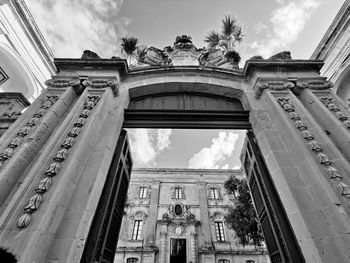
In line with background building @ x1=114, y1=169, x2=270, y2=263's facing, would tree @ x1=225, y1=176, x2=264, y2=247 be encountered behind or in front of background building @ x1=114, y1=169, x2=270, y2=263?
in front

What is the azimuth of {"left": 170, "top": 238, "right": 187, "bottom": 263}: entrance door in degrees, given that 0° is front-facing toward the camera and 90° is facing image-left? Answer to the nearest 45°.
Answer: approximately 0°

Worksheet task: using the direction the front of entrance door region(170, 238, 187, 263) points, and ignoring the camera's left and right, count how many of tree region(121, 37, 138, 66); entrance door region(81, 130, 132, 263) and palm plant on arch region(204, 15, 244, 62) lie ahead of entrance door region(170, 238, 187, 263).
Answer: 3

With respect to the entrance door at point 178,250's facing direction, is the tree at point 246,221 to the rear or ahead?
ahead

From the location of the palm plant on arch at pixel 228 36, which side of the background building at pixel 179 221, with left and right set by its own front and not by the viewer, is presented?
front

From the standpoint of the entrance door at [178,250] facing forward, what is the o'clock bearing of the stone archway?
The stone archway is roughly at 12 o'clock from the entrance door.

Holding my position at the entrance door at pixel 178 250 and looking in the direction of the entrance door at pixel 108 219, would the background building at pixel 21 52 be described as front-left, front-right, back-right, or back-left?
front-right

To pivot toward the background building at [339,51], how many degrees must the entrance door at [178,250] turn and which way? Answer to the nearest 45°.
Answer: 0° — it already faces it

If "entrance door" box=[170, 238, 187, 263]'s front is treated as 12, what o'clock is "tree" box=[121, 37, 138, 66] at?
The tree is roughly at 12 o'clock from the entrance door.

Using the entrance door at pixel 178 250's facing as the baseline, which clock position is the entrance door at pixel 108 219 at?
the entrance door at pixel 108 219 is roughly at 12 o'clock from the entrance door at pixel 178 250.

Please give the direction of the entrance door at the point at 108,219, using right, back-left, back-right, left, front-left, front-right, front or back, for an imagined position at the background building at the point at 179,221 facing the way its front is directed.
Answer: front

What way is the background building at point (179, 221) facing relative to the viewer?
toward the camera

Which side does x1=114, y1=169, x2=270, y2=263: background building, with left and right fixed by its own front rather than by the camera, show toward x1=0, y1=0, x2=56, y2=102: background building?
front
